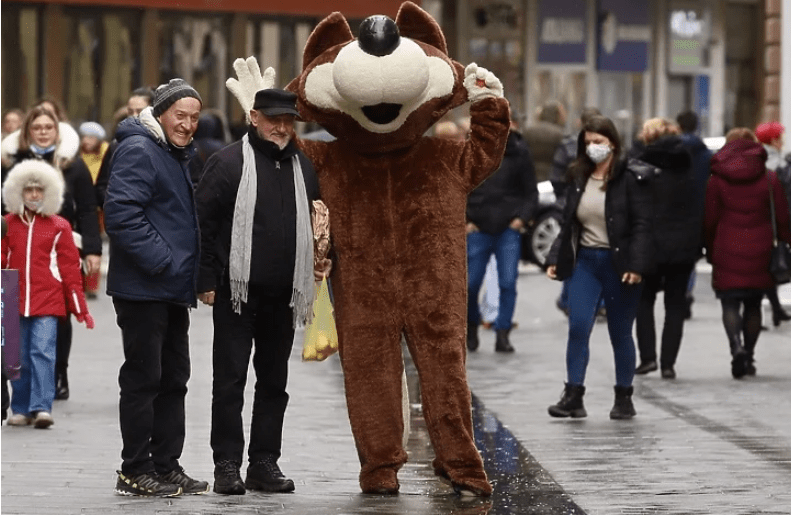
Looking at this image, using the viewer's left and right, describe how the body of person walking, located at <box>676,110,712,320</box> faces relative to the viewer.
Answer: facing away from the viewer

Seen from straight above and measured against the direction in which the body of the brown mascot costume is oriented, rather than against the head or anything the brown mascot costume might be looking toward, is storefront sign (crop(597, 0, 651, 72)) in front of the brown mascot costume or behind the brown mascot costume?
behind

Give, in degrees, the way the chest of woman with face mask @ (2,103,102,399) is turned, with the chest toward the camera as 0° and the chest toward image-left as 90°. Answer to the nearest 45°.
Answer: approximately 0°

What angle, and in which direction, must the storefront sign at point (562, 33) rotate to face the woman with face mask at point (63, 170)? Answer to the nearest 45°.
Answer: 0° — it already faces them

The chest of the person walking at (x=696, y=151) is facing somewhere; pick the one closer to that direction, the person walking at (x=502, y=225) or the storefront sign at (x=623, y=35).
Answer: the storefront sign

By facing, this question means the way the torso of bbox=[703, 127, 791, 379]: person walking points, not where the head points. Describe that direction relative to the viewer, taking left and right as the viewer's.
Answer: facing away from the viewer
